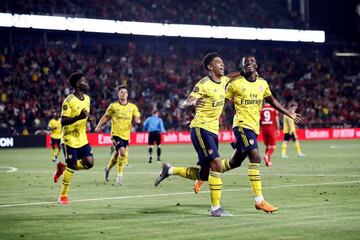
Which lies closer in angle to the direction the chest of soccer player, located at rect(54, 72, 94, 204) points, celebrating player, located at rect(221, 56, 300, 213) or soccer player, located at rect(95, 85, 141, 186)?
the celebrating player

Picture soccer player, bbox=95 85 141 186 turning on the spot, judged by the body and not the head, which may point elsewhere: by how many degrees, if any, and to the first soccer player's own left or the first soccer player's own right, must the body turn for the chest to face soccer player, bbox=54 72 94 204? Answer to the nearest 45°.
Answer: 0° — they already face them

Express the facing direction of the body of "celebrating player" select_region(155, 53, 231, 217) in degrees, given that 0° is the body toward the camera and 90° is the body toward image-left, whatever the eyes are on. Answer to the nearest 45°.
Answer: approximately 315°

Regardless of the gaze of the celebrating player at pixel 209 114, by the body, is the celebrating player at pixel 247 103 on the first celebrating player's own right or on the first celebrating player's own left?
on the first celebrating player's own left
